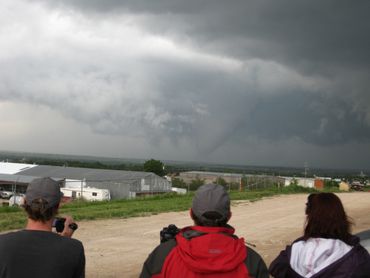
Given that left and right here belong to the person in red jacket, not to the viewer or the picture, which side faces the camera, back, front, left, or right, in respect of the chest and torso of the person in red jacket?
back

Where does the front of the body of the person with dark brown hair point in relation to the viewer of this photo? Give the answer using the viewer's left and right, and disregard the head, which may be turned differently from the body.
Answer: facing away from the viewer

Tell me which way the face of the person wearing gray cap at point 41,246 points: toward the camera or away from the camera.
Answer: away from the camera

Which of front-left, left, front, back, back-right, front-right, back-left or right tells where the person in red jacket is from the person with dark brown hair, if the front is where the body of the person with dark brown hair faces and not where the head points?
back-left

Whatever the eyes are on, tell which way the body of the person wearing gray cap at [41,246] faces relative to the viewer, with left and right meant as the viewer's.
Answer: facing away from the viewer

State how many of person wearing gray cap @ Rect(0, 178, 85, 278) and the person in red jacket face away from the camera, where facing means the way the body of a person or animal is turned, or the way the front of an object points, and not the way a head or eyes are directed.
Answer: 2

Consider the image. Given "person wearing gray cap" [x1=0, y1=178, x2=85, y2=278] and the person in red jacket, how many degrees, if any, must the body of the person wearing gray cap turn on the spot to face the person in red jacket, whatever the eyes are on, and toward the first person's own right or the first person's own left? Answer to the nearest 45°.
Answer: approximately 135° to the first person's own right

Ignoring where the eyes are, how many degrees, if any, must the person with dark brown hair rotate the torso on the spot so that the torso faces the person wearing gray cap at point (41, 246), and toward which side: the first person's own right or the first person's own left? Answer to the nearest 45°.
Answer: approximately 135° to the first person's own left

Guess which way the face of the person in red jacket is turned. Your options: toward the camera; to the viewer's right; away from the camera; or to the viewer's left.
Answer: away from the camera
